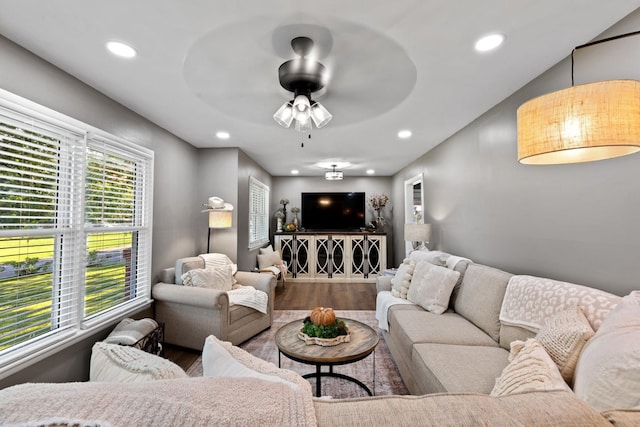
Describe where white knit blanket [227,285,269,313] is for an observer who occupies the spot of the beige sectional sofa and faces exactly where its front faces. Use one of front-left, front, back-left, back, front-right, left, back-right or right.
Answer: front-right

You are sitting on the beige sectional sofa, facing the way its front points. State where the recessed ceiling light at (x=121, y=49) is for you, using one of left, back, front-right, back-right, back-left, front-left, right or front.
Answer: front

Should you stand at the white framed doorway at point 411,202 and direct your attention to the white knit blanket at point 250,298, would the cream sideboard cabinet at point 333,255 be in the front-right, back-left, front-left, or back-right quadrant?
front-right

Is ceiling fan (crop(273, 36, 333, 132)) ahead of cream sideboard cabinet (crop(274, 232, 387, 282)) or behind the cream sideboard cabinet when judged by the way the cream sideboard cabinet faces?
ahead

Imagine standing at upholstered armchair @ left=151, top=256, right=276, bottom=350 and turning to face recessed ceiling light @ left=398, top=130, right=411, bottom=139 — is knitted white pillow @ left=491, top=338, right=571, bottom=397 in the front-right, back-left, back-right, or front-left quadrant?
front-right

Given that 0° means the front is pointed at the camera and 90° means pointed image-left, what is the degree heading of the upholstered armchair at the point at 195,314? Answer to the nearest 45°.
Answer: approximately 315°

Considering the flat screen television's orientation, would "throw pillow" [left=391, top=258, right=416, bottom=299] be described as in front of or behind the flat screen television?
in front

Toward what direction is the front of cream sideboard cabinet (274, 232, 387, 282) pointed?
toward the camera

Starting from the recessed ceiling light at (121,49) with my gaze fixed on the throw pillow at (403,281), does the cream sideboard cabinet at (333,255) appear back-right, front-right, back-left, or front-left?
front-left

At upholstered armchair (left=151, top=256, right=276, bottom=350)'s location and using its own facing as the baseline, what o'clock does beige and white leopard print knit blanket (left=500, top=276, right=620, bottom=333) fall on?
The beige and white leopard print knit blanket is roughly at 12 o'clock from the upholstered armchair.

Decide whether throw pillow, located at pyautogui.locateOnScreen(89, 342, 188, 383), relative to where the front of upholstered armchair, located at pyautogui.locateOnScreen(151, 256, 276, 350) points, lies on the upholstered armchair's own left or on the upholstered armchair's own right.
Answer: on the upholstered armchair's own right

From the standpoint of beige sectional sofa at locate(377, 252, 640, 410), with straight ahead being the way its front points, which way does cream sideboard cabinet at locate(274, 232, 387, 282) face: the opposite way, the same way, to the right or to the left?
to the left

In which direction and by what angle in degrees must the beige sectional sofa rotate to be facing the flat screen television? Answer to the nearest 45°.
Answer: approximately 90° to its right

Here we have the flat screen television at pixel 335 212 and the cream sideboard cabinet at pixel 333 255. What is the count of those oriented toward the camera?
2

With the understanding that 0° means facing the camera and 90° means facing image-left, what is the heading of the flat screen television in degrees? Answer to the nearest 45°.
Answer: approximately 0°

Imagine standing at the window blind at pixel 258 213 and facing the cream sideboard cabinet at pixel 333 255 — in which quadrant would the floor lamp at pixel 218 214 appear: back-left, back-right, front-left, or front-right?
back-right

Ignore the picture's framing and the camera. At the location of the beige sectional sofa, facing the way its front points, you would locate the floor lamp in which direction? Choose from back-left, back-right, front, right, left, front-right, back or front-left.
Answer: front-right

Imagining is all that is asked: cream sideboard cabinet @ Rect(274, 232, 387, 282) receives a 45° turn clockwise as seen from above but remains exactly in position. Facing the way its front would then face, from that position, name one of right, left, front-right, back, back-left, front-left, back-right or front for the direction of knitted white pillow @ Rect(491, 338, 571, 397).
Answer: front-left

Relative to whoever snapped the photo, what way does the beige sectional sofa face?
facing the viewer and to the left of the viewer
